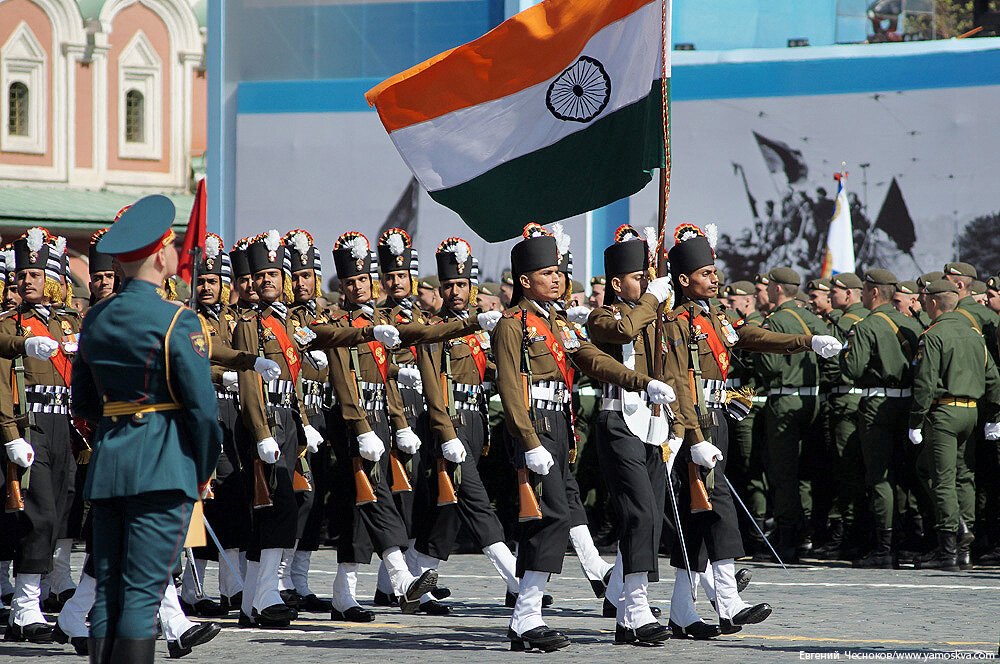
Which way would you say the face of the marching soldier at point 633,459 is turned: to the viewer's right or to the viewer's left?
to the viewer's right

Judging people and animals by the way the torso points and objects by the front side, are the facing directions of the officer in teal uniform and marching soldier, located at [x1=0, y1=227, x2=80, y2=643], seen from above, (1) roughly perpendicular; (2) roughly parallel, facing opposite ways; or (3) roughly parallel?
roughly perpendicular

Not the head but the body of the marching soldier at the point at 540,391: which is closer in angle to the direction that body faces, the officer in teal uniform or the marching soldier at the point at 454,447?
the officer in teal uniform

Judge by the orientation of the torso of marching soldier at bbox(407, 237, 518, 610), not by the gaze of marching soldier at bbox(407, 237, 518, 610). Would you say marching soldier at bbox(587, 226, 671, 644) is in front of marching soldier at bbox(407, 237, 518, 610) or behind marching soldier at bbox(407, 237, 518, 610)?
in front

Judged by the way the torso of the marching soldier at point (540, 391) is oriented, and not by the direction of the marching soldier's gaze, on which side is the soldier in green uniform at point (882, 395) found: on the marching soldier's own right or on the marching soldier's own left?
on the marching soldier's own left

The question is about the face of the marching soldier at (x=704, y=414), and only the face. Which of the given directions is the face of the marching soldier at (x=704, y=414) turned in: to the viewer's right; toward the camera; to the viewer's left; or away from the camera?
to the viewer's right

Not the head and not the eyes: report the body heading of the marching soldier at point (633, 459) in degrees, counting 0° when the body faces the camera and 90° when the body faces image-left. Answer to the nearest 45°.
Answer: approximately 315°

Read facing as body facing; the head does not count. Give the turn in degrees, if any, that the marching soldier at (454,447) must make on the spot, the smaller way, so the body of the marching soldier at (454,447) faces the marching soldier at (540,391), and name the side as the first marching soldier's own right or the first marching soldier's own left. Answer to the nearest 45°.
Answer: approximately 45° to the first marching soldier's own right

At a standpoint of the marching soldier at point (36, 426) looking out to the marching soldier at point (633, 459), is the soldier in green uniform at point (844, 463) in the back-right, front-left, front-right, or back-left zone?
front-left

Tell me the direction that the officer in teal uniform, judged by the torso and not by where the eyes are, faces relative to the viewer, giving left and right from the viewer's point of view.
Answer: facing away from the viewer and to the right of the viewer
